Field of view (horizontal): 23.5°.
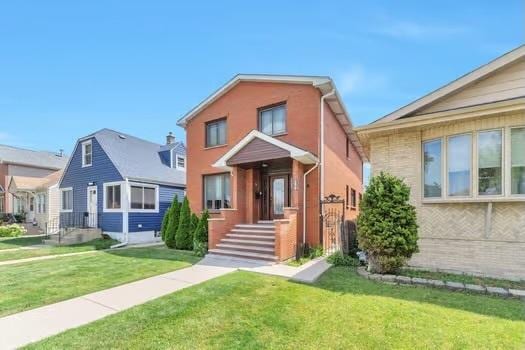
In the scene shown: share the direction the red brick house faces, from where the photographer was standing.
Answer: facing the viewer and to the left of the viewer

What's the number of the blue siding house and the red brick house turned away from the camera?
0

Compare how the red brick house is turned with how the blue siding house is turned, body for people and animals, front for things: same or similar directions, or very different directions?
same or similar directions

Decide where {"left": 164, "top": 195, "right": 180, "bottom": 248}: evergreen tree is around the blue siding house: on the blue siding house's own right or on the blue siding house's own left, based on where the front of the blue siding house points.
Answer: on the blue siding house's own left
